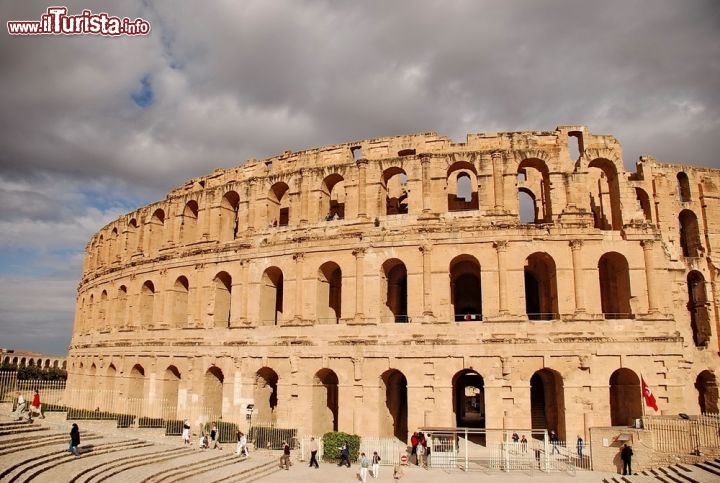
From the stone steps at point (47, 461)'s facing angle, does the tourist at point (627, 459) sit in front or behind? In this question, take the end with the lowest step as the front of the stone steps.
in front

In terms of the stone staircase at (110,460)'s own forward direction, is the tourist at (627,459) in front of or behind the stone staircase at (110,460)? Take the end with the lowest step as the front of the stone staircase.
in front

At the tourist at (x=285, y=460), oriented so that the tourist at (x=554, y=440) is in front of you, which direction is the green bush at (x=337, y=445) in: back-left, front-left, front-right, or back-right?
front-left

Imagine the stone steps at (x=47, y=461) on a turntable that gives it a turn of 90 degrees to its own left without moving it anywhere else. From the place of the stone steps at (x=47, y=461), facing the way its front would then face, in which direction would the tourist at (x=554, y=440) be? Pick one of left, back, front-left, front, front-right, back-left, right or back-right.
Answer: front-right

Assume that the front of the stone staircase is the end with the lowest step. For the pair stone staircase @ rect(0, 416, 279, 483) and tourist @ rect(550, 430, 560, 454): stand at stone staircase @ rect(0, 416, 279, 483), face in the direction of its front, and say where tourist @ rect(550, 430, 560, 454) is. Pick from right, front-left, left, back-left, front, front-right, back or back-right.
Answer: front-left

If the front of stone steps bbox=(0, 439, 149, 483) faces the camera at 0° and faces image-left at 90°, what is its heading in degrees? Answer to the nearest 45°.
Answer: approximately 315°

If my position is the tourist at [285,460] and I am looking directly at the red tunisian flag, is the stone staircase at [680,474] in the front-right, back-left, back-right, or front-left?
front-right
